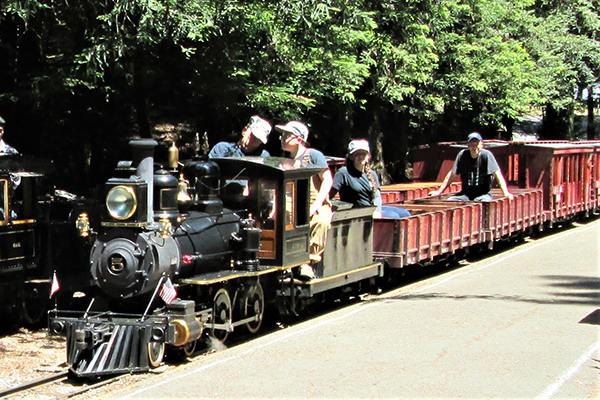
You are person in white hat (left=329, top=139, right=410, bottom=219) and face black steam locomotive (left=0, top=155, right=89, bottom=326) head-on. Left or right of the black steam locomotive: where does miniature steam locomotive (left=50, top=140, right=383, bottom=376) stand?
left

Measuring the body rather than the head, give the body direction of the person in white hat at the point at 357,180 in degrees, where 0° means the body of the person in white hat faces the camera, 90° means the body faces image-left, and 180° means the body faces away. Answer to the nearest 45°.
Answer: approximately 315°

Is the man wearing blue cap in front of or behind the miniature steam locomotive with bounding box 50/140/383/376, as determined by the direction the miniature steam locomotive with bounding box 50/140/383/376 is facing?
behind

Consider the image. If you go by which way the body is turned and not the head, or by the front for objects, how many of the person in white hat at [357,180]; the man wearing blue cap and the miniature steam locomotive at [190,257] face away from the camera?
0

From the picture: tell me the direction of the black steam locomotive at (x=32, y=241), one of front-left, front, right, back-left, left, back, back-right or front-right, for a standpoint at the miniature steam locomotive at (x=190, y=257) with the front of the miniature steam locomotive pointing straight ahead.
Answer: right

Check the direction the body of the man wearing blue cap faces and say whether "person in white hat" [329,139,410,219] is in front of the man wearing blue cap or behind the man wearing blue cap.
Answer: in front

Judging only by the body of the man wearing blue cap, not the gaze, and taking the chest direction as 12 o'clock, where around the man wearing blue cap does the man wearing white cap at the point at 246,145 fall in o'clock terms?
The man wearing white cap is roughly at 1 o'clock from the man wearing blue cap.

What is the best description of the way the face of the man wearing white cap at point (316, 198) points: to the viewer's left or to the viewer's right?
to the viewer's left

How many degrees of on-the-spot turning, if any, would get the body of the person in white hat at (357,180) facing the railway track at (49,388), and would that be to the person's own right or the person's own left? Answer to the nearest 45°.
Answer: approximately 90° to the person's own right

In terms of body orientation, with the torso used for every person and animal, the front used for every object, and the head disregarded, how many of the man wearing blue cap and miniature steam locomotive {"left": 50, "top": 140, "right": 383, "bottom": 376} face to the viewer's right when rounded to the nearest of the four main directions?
0

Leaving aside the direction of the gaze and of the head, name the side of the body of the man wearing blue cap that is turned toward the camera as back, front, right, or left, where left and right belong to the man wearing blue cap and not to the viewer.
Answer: front
